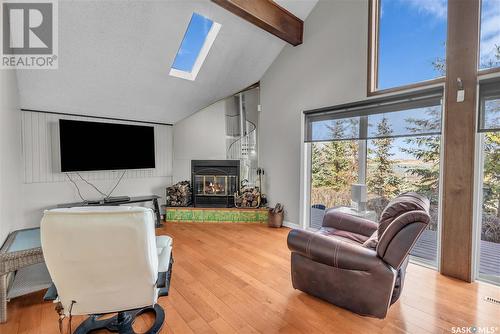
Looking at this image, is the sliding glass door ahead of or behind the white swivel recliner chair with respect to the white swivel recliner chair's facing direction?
ahead

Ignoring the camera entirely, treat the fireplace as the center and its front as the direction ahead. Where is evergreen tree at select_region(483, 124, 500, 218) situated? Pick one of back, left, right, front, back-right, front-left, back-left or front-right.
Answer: front-left

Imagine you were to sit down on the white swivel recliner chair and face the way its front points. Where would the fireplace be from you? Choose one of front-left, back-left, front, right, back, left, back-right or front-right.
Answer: front

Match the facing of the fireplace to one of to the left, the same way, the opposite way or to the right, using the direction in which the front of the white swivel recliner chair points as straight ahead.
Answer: the opposite way

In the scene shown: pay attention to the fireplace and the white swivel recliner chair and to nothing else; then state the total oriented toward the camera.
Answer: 1

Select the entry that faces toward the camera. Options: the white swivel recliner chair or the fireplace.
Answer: the fireplace

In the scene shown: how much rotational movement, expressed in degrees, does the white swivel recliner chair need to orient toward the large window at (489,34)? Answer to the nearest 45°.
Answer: approximately 45° to its right

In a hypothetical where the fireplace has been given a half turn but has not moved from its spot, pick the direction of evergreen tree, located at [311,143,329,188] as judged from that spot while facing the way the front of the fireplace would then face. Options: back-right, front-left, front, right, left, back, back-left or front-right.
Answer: front-right

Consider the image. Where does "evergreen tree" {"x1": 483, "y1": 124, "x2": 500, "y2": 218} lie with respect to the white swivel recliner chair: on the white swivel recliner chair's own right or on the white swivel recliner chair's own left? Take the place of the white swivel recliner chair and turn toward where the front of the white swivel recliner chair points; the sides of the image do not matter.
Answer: on the white swivel recliner chair's own right

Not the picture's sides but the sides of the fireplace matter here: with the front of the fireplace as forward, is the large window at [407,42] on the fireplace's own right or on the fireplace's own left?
on the fireplace's own left

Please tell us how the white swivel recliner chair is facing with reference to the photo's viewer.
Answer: facing away from the viewer and to the right of the viewer

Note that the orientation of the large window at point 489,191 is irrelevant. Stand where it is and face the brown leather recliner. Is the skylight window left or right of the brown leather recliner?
right

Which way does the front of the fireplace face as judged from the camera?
facing the viewer

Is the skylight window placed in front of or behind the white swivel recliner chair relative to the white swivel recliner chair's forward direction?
in front

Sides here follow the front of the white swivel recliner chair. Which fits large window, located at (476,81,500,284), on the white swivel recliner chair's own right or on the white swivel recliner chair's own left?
on the white swivel recliner chair's own right

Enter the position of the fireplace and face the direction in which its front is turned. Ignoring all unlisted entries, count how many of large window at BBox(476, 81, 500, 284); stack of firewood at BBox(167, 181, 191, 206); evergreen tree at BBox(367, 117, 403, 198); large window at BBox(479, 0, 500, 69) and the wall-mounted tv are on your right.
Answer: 2

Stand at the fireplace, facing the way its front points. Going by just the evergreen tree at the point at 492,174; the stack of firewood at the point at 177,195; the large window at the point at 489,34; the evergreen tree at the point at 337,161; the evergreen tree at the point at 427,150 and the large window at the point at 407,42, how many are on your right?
1

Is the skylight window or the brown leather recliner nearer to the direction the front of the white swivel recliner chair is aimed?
the skylight window
